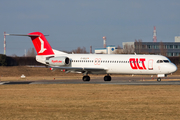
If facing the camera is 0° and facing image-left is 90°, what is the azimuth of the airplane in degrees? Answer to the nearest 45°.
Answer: approximately 315°
